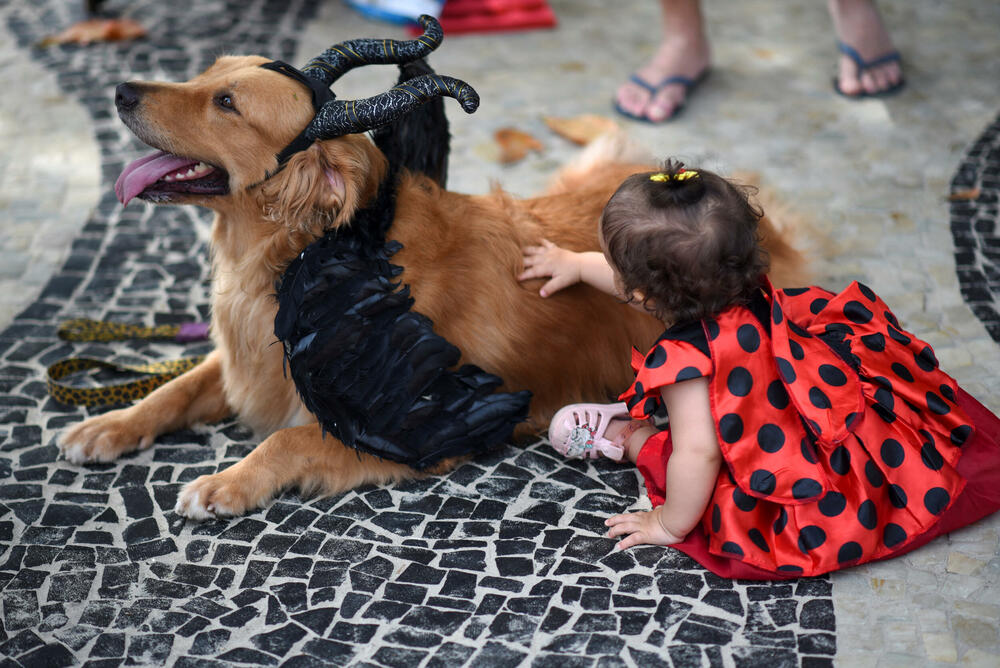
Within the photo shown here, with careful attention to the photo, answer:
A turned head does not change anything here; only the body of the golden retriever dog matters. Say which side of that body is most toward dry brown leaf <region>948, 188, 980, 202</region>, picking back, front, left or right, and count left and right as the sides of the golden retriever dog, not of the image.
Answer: back

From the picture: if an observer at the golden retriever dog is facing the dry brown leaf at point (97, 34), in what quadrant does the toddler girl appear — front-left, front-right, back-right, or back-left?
back-right

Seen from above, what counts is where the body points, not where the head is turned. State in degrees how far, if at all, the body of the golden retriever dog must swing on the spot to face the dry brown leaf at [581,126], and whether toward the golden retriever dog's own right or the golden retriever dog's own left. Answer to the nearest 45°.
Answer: approximately 135° to the golden retriever dog's own right

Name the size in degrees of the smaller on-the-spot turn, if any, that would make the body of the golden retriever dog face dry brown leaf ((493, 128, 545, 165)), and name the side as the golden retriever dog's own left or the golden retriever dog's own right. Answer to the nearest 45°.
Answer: approximately 135° to the golden retriever dog's own right

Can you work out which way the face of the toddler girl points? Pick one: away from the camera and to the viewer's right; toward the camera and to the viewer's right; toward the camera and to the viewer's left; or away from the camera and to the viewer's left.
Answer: away from the camera and to the viewer's left

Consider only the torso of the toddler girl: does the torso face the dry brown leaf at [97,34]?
yes

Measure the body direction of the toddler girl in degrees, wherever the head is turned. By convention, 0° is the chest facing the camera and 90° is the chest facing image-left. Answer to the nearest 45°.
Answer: approximately 135°

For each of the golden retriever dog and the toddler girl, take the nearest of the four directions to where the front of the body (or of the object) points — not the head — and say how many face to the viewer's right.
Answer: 0

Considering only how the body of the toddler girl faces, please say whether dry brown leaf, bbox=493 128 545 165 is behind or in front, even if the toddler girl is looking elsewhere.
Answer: in front

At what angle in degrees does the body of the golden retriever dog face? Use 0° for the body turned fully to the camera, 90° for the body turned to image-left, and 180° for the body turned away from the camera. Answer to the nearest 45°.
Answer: approximately 90°
